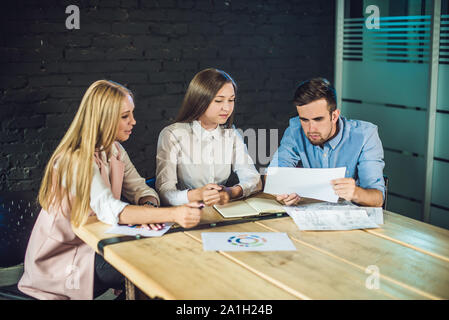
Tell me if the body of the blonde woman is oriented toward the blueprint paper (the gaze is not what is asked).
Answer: yes

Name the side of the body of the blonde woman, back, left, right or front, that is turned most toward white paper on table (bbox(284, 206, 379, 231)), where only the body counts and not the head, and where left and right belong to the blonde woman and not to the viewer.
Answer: front

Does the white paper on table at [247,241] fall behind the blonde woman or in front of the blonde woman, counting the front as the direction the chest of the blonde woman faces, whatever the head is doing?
in front

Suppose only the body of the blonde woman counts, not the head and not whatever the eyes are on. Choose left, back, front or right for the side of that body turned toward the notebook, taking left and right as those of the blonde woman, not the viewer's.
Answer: front

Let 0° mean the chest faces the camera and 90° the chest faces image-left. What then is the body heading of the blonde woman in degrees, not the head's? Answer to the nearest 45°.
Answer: approximately 270°
